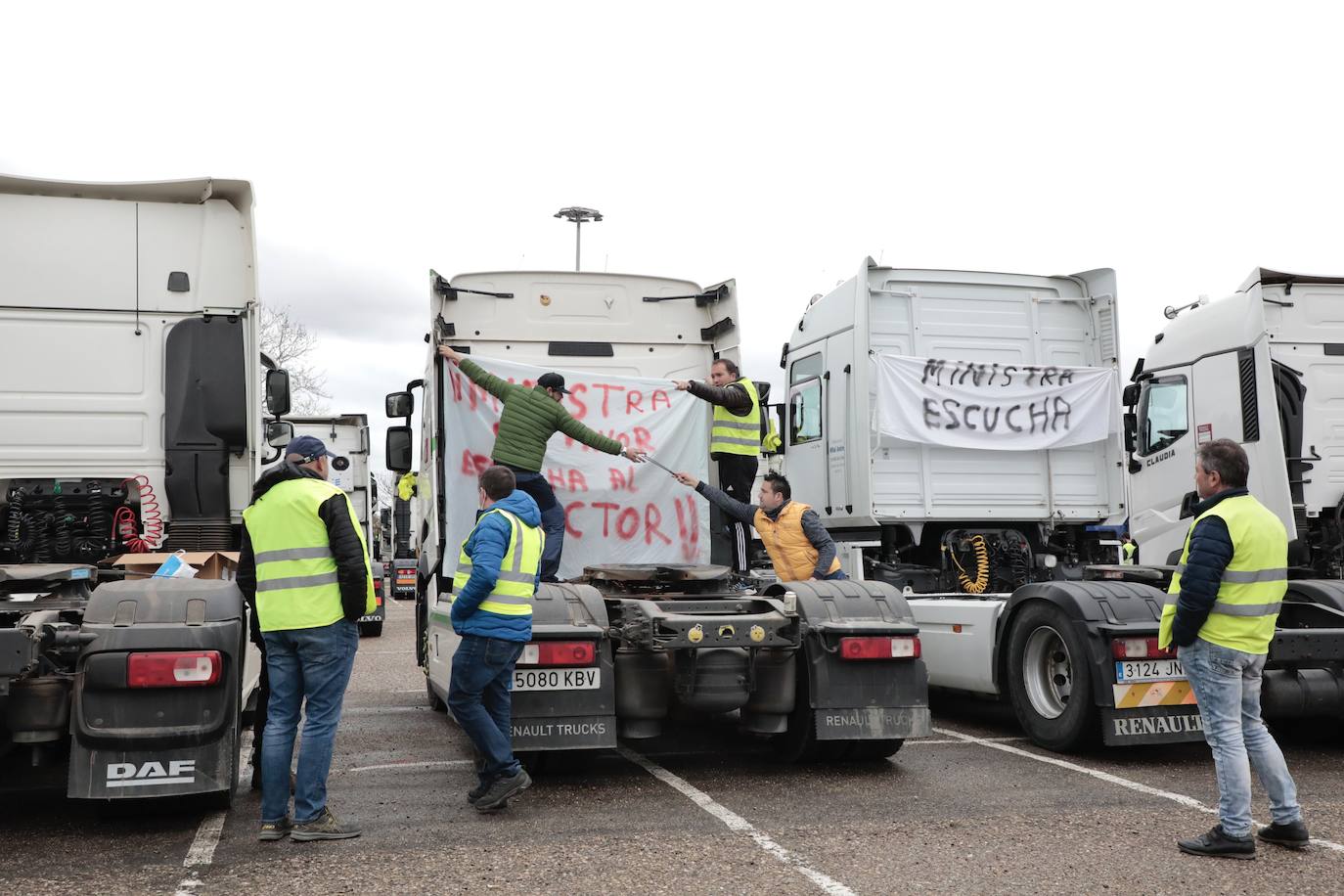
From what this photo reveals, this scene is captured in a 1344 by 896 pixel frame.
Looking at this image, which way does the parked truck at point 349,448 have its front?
away from the camera

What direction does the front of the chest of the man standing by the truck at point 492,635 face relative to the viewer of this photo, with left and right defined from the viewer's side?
facing away from the viewer and to the left of the viewer

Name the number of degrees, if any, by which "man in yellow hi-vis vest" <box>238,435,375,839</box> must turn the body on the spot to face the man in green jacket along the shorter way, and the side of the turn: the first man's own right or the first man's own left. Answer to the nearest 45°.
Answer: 0° — they already face them

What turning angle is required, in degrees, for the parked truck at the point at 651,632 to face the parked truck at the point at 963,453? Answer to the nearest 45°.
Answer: approximately 45° to its right

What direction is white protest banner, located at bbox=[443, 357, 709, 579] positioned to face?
toward the camera

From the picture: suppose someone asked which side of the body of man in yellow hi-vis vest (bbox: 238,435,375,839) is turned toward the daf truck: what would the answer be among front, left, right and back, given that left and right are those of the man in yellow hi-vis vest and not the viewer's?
left

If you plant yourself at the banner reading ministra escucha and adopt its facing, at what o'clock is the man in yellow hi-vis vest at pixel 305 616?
The man in yellow hi-vis vest is roughly at 1 o'clock from the banner reading ministra escucha.

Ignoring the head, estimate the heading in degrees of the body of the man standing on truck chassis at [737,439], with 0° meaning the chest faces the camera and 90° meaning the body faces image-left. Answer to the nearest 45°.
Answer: approximately 45°

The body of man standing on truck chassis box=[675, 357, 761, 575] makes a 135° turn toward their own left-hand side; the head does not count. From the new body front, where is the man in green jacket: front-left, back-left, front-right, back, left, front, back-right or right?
back-right

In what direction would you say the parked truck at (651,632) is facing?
away from the camera

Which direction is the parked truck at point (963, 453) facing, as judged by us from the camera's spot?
facing away from the viewer and to the left of the viewer

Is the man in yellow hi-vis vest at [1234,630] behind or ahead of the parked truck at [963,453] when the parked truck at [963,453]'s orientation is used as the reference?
behind

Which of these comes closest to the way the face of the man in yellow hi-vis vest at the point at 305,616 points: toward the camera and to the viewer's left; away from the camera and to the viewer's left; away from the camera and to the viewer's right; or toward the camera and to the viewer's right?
away from the camera and to the viewer's right

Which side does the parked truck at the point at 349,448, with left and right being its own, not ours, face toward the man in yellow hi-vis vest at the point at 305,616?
back

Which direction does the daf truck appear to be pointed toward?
away from the camera

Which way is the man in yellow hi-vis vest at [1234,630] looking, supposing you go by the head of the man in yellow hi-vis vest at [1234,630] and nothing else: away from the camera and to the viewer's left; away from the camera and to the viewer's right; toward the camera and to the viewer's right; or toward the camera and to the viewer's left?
away from the camera and to the viewer's left

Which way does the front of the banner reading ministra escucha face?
toward the camera
